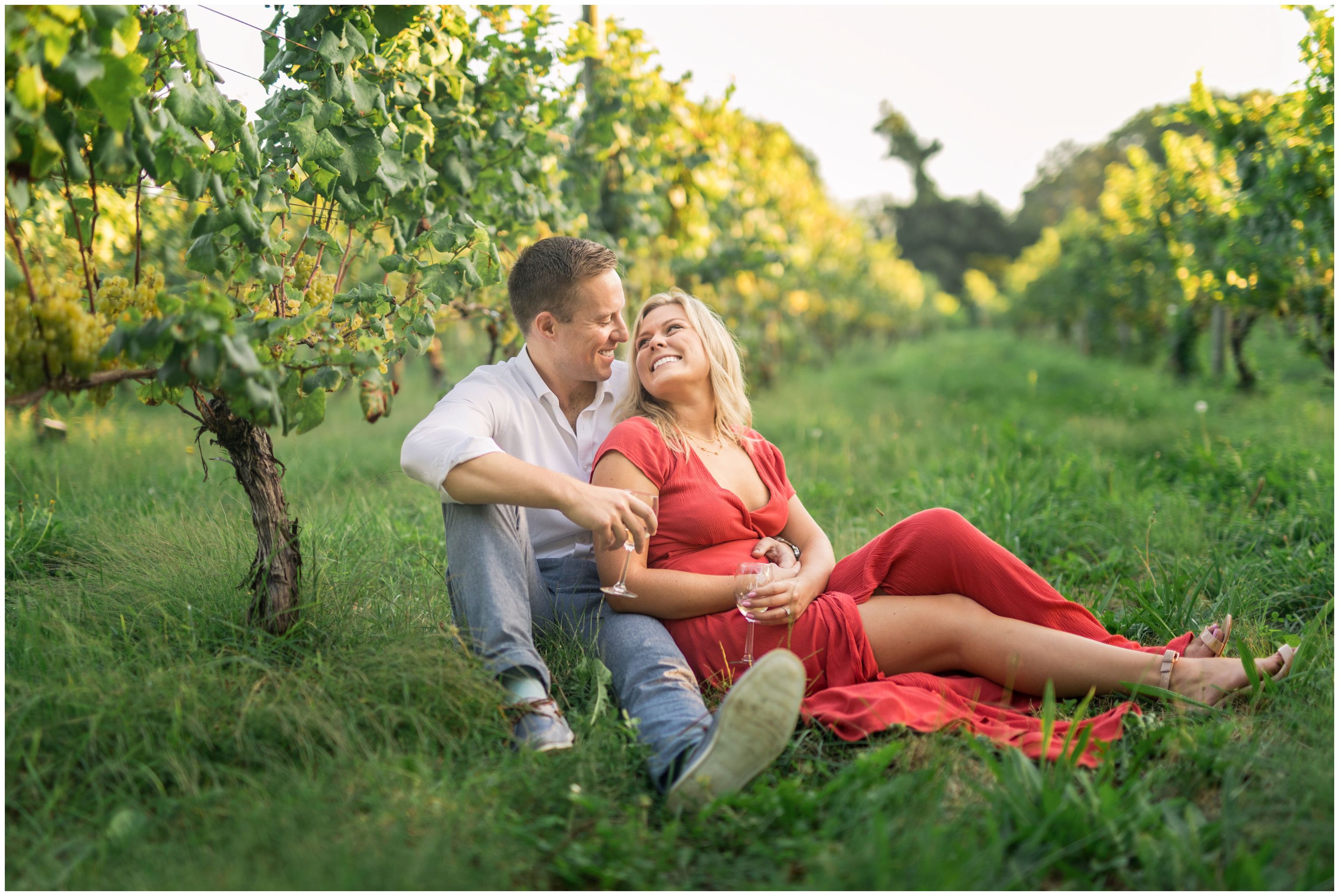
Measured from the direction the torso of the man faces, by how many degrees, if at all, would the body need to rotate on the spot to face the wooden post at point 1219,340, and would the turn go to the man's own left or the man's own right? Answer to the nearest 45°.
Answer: approximately 90° to the man's own left

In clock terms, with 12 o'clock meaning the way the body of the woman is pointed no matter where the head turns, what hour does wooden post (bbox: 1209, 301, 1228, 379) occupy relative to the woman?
The wooden post is roughly at 8 o'clock from the woman.

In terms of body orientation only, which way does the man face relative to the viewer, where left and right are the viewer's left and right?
facing the viewer and to the right of the viewer

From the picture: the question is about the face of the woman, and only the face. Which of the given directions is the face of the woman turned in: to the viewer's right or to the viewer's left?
to the viewer's left

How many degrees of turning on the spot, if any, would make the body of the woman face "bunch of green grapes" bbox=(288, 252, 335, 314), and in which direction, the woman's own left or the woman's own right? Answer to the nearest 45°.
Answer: approximately 135° to the woman's own right

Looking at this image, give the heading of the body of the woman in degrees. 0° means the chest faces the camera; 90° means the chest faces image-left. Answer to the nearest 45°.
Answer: approximately 315°

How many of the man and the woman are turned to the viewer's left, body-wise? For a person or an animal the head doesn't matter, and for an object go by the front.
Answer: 0

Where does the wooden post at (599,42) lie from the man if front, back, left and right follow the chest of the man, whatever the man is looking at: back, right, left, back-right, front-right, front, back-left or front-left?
back-left
